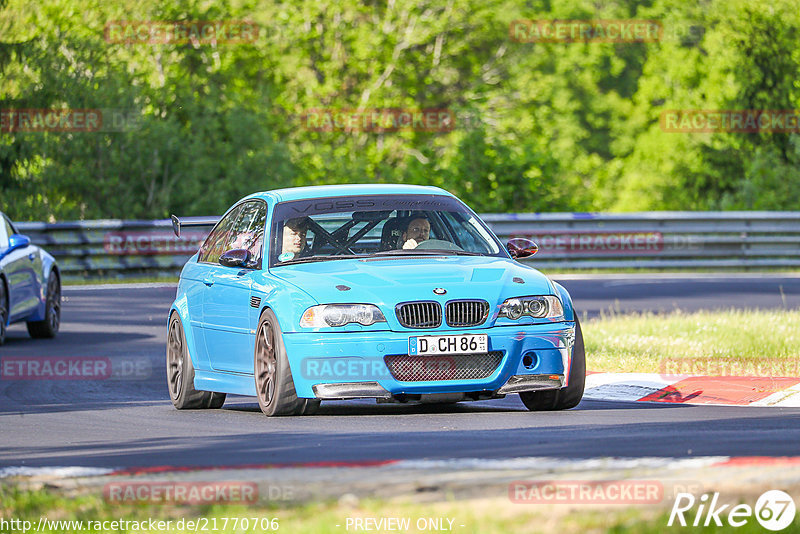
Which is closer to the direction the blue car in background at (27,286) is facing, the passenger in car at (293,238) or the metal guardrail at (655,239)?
the passenger in car

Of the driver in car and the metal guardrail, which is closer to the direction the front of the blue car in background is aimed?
the driver in car

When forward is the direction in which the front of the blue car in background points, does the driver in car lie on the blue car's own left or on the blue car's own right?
on the blue car's own left

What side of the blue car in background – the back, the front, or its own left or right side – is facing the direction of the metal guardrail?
back

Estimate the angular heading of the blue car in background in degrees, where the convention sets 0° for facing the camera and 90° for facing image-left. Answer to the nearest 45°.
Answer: approximately 45°

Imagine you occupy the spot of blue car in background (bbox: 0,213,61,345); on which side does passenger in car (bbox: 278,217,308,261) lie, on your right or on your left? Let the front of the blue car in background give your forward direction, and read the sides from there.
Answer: on your left
